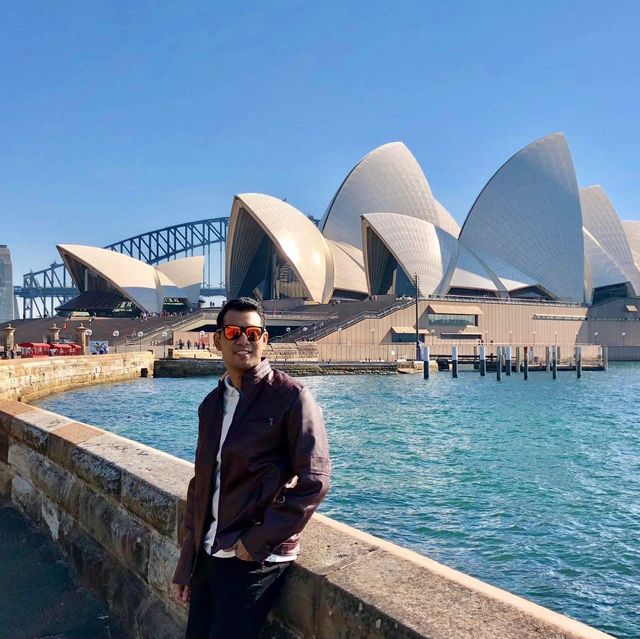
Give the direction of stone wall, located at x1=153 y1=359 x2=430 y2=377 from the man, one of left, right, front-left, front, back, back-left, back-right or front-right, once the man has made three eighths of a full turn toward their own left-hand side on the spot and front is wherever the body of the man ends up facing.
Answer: left

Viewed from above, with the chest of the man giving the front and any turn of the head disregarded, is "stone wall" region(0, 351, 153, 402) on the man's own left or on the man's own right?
on the man's own right

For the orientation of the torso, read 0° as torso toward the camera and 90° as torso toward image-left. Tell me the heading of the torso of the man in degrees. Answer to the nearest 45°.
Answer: approximately 45°
